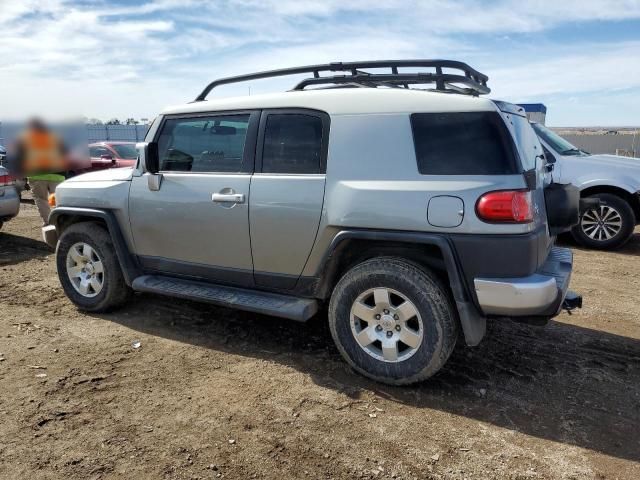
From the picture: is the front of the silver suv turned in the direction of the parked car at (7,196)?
yes

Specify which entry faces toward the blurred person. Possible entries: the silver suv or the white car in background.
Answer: the silver suv

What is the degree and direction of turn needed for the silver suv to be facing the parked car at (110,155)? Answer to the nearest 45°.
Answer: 0° — it already faces it

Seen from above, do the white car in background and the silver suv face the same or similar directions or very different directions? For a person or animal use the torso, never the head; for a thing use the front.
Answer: very different directions

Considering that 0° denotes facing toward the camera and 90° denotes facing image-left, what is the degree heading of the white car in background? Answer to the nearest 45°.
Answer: approximately 315°

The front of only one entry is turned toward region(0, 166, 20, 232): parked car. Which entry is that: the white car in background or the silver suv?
the silver suv

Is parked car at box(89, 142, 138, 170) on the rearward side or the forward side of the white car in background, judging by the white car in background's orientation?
on the rearward side

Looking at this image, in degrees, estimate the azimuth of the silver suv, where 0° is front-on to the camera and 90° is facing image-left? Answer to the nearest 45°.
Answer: approximately 135°

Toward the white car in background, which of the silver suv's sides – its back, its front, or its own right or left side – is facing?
right

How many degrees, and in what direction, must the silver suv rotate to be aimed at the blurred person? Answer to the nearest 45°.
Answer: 0° — it already faces them
